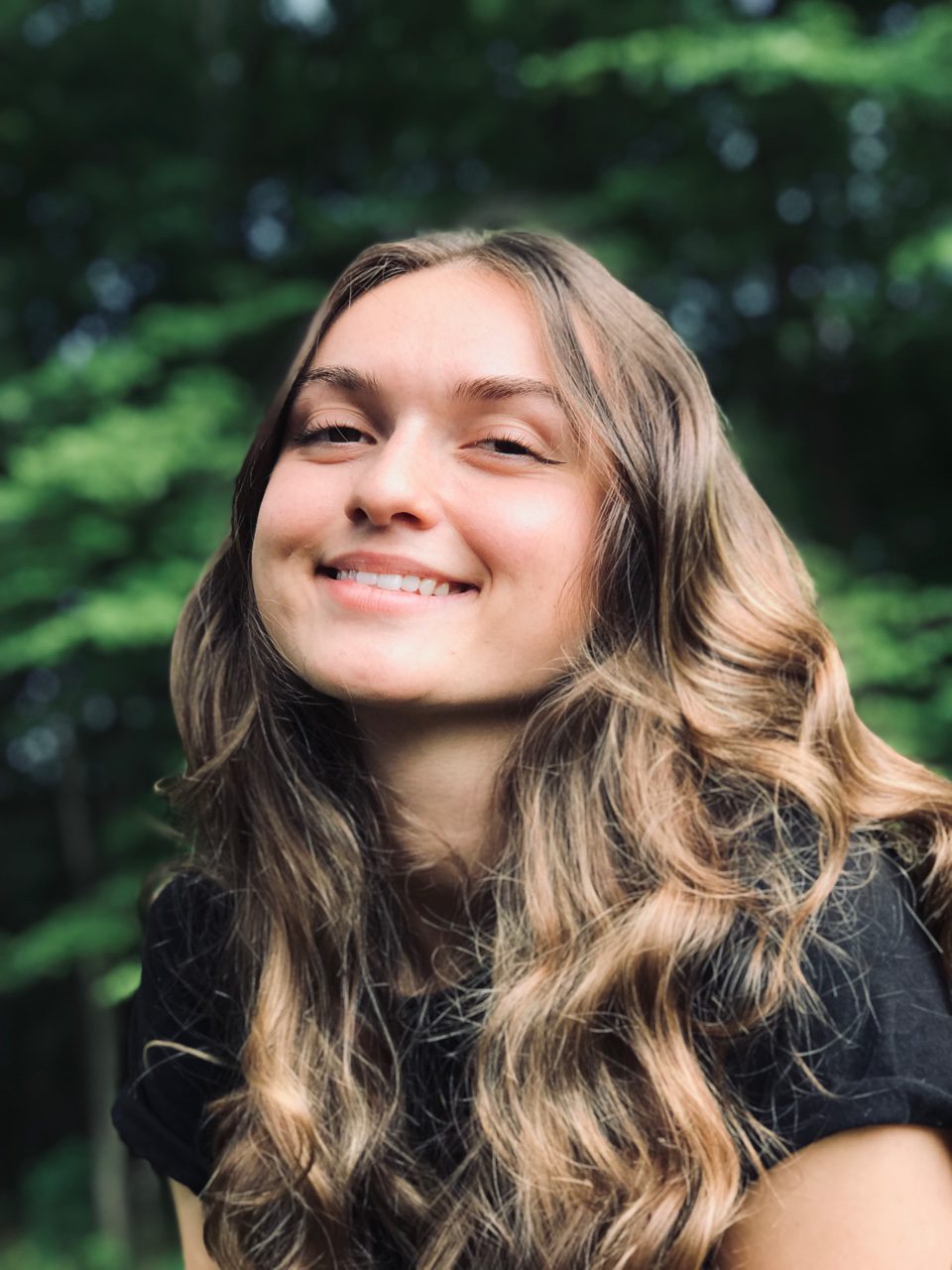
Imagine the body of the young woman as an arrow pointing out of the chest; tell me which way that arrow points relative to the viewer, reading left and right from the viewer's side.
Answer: facing the viewer and to the left of the viewer
